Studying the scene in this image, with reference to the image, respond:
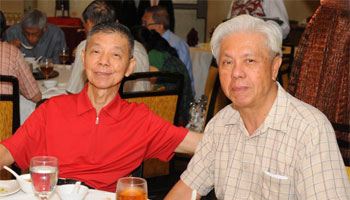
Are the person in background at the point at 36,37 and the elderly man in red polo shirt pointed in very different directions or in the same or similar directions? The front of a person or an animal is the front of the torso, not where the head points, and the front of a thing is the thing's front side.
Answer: same or similar directions

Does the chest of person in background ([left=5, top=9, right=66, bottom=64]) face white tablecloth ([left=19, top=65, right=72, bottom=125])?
yes

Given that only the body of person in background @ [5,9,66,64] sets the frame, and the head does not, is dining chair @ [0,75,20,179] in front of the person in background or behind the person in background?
in front

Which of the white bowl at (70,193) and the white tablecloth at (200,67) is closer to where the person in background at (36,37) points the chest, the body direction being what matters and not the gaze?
the white bowl

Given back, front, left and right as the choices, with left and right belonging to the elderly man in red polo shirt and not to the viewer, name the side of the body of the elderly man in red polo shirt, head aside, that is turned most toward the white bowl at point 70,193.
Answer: front

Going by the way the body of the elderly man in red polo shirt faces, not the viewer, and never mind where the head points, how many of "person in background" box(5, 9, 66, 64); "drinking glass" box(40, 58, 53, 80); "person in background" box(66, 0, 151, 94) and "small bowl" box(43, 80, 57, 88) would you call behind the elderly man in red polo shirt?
4

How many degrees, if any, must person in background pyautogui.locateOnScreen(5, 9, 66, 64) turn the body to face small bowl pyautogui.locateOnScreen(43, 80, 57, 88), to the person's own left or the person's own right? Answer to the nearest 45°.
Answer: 0° — they already face it

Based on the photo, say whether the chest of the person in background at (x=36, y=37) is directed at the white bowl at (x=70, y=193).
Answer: yes

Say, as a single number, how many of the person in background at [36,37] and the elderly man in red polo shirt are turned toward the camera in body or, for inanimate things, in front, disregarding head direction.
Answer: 2

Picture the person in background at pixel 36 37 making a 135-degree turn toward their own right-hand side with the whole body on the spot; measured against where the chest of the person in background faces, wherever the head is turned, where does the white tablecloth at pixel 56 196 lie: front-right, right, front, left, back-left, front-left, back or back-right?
back-left

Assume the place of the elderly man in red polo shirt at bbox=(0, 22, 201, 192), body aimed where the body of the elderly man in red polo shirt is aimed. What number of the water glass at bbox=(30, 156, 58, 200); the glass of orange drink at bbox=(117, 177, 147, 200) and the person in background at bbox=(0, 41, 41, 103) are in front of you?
2

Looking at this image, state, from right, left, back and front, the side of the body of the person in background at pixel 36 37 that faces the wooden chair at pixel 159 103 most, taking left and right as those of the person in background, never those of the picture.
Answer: front

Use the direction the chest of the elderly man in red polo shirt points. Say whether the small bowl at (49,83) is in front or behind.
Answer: behind

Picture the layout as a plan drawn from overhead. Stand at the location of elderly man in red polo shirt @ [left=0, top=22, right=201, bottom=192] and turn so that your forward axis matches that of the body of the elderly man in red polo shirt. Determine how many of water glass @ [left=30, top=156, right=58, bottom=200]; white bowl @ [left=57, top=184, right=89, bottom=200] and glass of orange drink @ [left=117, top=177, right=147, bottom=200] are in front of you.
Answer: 3

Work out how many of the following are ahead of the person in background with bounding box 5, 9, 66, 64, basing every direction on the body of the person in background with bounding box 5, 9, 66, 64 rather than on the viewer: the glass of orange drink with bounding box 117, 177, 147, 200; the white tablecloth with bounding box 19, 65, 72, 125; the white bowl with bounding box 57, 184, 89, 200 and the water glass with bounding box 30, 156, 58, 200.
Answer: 4

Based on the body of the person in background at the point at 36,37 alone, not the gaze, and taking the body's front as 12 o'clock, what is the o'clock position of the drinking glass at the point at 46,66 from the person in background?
The drinking glass is roughly at 12 o'clock from the person in background.

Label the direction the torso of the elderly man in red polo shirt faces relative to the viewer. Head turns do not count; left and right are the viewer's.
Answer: facing the viewer

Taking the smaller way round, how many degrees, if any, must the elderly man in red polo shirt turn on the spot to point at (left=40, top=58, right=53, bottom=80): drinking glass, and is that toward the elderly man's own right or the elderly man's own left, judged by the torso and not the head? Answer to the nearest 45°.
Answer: approximately 180°

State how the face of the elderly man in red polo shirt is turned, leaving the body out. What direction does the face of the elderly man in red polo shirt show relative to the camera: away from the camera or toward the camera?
toward the camera
